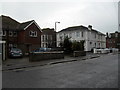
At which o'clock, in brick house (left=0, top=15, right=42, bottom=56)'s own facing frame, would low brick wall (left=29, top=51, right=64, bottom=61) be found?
The low brick wall is roughly at 1 o'clock from the brick house.

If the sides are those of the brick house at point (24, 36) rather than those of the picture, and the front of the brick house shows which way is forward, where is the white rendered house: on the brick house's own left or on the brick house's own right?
on the brick house's own left

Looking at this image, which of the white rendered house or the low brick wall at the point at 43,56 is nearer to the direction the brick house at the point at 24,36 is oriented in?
the low brick wall

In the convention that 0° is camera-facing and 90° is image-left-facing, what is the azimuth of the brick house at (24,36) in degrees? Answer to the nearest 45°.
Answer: approximately 315°
